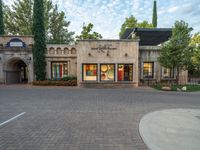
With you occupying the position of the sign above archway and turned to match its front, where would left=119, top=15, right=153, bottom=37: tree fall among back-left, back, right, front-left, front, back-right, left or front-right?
left

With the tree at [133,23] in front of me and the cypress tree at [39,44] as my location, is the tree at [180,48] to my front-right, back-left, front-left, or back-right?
front-right

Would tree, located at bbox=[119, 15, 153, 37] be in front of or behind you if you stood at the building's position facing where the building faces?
behind

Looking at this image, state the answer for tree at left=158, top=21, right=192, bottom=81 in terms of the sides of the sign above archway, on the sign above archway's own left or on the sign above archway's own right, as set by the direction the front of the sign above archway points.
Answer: on the sign above archway's own left

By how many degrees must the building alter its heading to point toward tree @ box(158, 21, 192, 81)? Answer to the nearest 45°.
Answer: approximately 90° to its left

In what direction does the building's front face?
toward the camera

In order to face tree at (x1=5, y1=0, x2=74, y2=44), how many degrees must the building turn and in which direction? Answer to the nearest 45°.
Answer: approximately 135° to its right
